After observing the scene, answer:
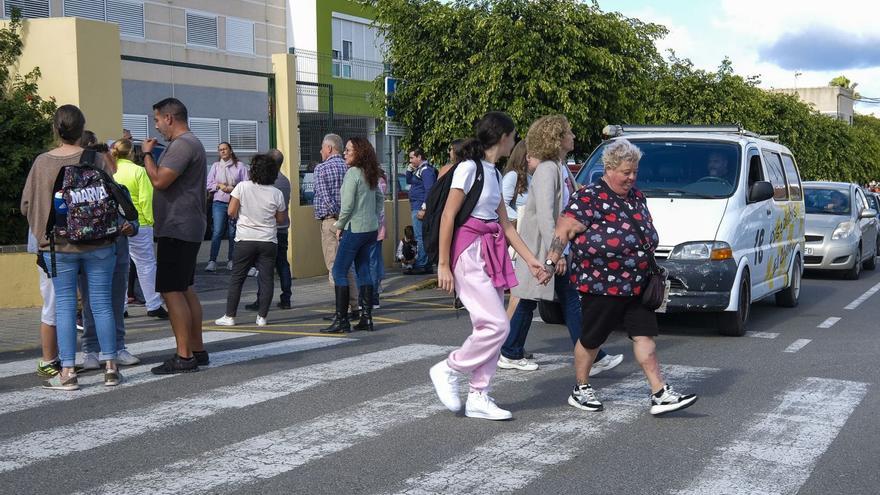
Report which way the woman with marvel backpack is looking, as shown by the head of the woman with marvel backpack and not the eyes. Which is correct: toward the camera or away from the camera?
away from the camera

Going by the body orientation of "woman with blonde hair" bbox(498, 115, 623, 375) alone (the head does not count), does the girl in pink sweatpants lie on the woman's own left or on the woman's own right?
on the woman's own right

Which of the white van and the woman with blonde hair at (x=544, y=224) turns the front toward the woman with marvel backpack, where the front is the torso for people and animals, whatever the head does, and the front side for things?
the white van

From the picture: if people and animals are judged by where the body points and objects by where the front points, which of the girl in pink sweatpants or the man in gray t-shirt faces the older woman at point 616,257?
the girl in pink sweatpants

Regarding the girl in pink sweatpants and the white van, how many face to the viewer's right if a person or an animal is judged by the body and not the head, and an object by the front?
1
